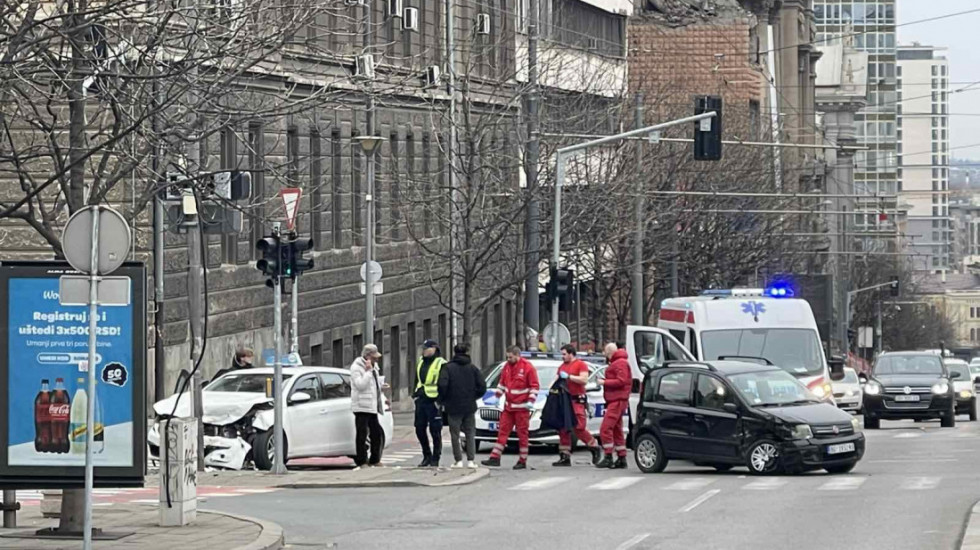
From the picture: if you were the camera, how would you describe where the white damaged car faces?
facing the viewer and to the left of the viewer

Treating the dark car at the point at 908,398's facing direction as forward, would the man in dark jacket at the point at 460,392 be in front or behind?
in front

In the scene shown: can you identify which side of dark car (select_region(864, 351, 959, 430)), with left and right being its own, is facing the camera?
front

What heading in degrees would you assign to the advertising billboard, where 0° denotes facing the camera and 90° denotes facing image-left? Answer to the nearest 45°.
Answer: approximately 0°

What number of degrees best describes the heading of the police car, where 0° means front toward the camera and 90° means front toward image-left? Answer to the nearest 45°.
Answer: approximately 45°

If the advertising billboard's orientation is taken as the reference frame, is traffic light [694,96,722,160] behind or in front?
behind

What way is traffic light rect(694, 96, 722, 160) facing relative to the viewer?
away from the camera

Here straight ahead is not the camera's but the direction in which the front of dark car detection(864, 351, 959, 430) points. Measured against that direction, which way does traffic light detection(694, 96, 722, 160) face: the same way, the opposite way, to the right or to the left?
the opposite way

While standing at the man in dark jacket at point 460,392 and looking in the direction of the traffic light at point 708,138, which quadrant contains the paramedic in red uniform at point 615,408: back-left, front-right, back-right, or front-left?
front-right

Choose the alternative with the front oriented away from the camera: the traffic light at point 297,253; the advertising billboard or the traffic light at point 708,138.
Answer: the traffic light at point 708,138

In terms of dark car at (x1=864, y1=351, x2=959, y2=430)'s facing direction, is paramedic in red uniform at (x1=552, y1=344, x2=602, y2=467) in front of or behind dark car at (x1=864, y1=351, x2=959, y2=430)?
in front

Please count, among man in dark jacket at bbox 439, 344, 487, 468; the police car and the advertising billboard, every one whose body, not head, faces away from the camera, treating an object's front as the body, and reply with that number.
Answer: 1

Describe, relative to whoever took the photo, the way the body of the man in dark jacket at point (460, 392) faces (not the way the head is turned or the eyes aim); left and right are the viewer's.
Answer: facing away from the viewer
